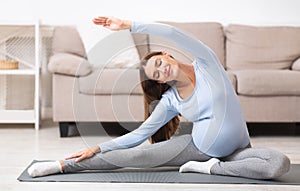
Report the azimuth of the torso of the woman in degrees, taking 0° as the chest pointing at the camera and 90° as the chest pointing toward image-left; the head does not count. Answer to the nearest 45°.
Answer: approximately 0°

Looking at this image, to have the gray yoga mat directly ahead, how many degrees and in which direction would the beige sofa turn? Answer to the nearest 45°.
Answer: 0° — it already faces it

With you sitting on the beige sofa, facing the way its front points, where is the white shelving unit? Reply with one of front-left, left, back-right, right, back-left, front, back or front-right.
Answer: right

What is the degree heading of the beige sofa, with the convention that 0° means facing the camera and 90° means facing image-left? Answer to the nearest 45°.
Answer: approximately 0°

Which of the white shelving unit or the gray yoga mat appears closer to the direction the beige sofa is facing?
the gray yoga mat

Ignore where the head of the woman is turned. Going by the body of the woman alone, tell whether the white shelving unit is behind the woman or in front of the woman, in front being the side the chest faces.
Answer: behind
